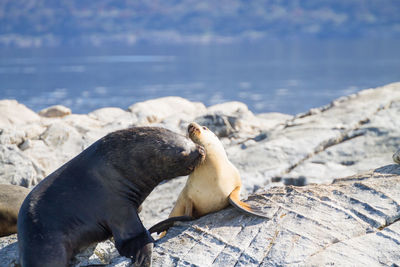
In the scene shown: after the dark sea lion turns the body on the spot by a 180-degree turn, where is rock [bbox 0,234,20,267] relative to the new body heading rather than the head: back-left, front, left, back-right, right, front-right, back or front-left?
front

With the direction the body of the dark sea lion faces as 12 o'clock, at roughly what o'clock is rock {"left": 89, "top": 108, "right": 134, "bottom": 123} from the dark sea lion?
The rock is roughly at 9 o'clock from the dark sea lion.

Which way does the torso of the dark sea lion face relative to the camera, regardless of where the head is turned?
to the viewer's right

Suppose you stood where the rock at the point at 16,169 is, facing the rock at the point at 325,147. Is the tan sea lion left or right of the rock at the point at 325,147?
right

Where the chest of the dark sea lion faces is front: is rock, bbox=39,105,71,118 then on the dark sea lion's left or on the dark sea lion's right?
on the dark sea lion's left

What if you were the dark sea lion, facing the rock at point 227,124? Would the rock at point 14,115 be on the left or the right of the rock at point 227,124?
left

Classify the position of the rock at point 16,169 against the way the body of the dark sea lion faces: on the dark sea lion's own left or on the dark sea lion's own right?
on the dark sea lion's own left

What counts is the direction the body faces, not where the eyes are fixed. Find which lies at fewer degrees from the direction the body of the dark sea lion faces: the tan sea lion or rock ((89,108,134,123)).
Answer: the tan sea lion

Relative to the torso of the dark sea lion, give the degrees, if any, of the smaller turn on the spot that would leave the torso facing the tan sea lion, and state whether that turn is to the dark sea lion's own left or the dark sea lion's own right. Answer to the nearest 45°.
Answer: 0° — it already faces it

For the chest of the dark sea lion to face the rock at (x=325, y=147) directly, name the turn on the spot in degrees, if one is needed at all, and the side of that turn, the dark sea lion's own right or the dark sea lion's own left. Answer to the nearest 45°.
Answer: approximately 45° to the dark sea lion's own left

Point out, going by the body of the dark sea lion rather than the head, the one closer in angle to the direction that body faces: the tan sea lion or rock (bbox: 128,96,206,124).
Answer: the tan sea lion
